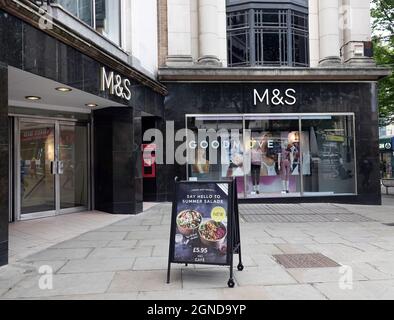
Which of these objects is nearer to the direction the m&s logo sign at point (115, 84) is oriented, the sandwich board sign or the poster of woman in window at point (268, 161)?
the sandwich board sign

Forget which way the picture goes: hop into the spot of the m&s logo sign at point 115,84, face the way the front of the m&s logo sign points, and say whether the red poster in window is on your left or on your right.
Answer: on your left

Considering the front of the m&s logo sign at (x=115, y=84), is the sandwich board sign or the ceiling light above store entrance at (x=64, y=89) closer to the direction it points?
the sandwich board sign

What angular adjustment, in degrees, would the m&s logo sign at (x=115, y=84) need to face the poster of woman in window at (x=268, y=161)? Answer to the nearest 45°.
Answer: approximately 90° to its left

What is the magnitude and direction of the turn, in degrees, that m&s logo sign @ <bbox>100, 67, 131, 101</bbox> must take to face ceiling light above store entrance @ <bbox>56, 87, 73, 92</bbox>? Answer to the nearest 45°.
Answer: approximately 90° to its right

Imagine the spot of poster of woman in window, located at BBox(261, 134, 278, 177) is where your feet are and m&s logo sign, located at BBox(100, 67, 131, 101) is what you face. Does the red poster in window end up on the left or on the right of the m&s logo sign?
right

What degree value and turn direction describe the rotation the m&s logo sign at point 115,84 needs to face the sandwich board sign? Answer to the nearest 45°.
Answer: approximately 45° to its right

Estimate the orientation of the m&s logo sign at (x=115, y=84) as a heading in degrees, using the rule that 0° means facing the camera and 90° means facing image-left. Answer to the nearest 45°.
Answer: approximately 315°

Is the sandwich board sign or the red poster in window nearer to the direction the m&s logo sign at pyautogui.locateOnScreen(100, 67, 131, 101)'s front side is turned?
the sandwich board sign
